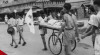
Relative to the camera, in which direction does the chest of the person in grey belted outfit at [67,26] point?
to the viewer's left
